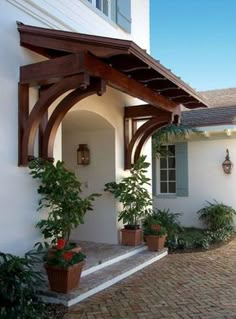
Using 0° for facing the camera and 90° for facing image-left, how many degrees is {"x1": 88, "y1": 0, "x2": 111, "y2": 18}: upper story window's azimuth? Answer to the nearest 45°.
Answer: approximately 315°

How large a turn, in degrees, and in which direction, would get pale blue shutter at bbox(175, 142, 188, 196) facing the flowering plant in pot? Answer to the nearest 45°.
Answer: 0° — it already faces it

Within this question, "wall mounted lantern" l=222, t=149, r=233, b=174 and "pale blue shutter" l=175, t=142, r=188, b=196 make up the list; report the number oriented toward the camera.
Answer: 2

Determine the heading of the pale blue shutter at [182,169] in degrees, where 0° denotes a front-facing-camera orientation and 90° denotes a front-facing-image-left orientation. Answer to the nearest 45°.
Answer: approximately 0°

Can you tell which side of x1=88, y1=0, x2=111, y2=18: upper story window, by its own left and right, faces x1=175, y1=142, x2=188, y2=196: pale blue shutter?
left

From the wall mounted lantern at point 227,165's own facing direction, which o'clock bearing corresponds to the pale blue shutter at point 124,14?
The pale blue shutter is roughly at 1 o'clock from the wall mounted lantern.

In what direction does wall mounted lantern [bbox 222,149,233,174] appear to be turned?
toward the camera

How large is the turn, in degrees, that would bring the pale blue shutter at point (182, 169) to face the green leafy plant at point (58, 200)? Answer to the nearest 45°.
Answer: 0° — it already faces it

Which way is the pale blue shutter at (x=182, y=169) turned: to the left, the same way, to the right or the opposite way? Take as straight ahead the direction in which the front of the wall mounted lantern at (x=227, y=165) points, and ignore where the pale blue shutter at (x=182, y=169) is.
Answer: the same way
